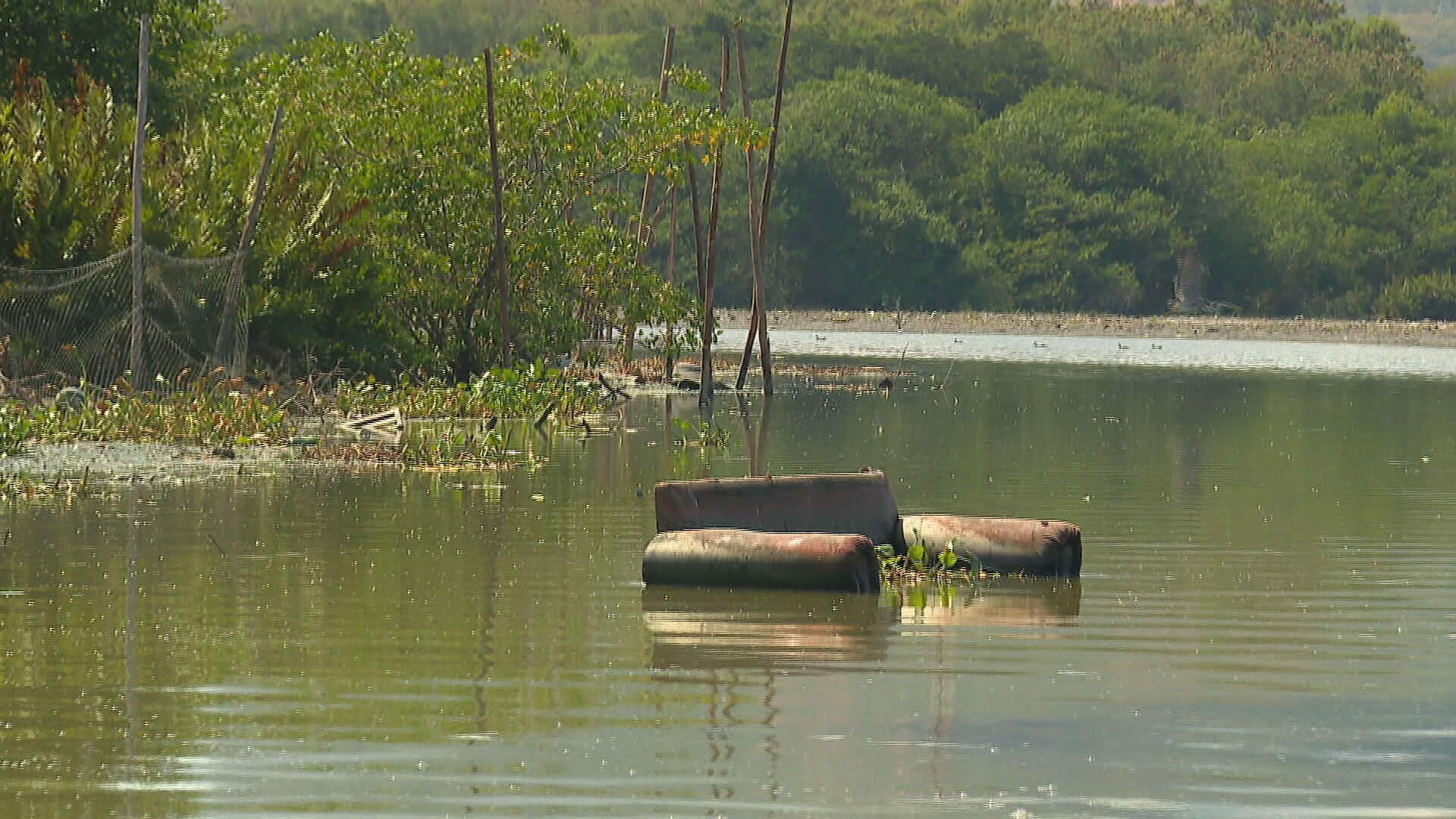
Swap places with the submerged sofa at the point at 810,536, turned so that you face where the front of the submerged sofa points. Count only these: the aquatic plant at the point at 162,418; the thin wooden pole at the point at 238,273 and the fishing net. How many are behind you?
3

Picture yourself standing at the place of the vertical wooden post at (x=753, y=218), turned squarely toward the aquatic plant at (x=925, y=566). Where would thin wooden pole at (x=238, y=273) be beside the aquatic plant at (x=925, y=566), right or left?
right

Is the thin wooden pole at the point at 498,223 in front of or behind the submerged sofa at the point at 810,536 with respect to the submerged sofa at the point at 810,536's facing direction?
behind

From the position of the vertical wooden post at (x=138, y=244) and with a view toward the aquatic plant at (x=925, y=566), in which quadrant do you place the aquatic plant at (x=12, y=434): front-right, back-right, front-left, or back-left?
front-right

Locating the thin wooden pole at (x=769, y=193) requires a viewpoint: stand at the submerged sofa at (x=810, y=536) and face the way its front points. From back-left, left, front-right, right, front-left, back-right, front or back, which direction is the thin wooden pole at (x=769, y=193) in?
back-left

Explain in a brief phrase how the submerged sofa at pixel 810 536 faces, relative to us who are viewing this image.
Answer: facing the viewer and to the right of the viewer

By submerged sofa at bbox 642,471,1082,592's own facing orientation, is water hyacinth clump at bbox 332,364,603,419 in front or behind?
behind

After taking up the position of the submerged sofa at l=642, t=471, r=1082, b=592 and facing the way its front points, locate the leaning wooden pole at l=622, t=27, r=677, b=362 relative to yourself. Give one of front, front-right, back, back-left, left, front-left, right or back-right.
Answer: back-left

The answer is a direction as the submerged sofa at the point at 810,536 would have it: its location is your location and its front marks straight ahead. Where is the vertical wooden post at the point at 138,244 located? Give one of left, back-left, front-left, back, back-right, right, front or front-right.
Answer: back

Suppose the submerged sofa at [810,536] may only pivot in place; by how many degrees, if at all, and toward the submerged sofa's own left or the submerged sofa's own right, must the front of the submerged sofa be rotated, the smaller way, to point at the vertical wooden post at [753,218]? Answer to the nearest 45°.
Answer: approximately 135° to the submerged sofa's own left
